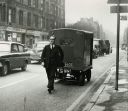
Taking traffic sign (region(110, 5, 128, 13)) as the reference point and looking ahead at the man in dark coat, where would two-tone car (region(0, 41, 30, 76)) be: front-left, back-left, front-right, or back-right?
front-right

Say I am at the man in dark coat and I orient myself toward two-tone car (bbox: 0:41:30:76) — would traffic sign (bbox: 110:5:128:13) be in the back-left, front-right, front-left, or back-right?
back-right

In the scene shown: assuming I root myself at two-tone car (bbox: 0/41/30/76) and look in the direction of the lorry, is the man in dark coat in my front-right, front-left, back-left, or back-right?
front-right

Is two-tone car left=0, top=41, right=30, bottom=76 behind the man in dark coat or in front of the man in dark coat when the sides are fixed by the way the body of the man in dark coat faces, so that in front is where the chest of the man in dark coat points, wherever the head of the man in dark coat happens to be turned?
behind

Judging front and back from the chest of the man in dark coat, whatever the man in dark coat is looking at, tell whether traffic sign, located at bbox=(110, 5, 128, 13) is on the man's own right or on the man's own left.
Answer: on the man's own left

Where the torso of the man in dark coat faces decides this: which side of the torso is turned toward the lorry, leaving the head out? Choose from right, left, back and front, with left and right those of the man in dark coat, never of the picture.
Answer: back

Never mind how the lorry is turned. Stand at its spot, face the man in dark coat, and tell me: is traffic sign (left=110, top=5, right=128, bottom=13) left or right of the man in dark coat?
left

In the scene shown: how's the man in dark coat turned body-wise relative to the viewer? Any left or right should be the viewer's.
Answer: facing the viewer
